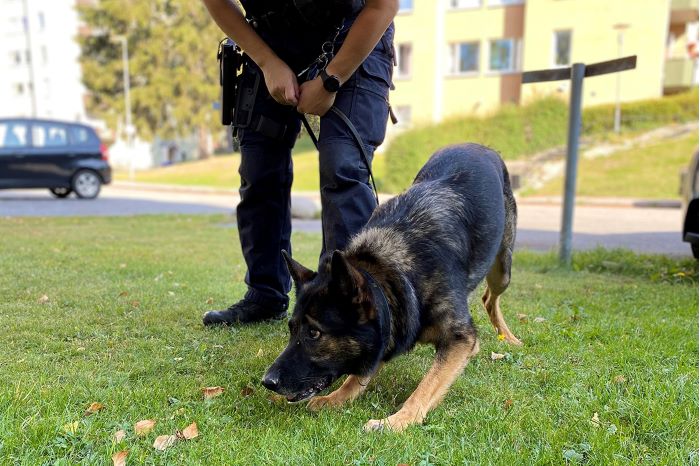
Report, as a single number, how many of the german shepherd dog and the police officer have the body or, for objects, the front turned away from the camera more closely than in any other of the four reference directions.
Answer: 0

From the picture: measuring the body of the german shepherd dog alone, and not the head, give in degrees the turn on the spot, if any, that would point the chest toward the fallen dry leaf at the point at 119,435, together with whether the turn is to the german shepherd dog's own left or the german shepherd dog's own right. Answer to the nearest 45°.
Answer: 0° — it already faces it

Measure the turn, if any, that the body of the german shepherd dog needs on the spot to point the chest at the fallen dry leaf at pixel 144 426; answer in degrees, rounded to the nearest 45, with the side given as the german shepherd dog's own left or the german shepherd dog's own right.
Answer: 0° — it already faces it

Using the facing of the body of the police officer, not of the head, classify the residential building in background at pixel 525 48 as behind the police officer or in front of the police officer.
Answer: behind

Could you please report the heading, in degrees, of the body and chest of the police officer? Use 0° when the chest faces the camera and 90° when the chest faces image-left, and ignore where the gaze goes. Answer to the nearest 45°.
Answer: approximately 45°

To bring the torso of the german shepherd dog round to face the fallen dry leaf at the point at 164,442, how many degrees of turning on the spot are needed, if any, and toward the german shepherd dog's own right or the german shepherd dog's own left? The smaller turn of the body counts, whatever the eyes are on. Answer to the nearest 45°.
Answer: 0° — it already faces it

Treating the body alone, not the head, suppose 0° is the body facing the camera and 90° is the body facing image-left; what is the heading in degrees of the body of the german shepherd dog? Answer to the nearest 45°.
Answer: approximately 45°
